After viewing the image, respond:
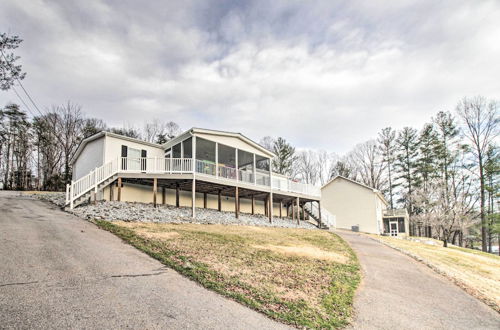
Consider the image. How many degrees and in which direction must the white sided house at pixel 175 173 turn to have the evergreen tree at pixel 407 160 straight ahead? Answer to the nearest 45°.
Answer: approximately 90° to its left

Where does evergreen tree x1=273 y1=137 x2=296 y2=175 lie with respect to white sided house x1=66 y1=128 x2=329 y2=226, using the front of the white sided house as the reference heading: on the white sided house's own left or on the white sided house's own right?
on the white sided house's own left

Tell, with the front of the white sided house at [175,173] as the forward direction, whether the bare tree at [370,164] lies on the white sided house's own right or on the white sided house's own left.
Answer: on the white sided house's own left

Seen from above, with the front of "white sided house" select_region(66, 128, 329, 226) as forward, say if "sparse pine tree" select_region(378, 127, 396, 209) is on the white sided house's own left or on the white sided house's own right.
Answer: on the white sided house's own left
